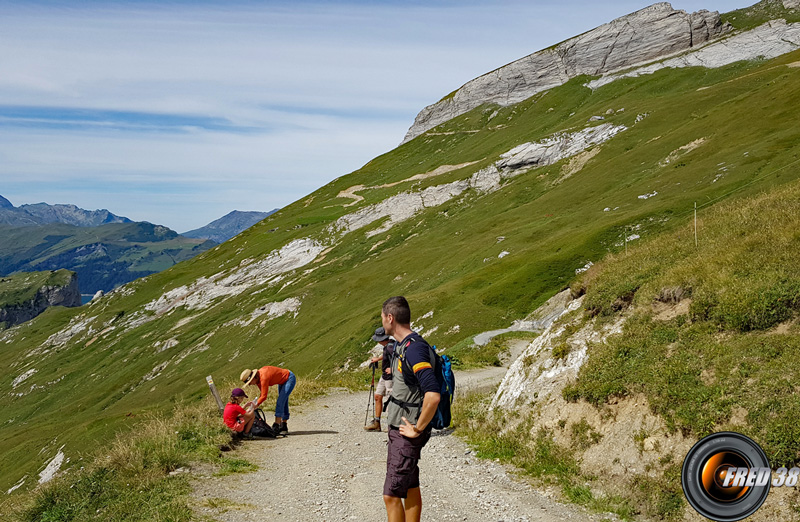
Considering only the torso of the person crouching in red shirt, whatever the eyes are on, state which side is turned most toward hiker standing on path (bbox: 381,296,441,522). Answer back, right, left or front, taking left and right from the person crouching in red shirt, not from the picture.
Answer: right

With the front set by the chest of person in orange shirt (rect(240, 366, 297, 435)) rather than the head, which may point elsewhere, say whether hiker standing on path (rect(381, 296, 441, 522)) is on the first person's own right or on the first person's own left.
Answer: on the first person's own left

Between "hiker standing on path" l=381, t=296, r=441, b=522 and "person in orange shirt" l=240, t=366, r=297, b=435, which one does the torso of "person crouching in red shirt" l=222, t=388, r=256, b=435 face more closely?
the person in orange shirt

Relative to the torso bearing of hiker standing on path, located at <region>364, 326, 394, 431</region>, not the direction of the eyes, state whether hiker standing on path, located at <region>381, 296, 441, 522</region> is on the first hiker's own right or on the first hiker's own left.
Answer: on the first hiker's own left

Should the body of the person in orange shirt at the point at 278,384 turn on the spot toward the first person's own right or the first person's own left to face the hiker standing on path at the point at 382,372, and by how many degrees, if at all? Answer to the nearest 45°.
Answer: approximately 135° to the first person's own left

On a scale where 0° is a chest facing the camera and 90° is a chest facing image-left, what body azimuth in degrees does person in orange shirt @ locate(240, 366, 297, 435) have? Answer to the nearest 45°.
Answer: approximately 90°

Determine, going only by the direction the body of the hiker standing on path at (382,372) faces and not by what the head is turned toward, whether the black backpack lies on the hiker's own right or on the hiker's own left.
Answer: on the hiker's own right

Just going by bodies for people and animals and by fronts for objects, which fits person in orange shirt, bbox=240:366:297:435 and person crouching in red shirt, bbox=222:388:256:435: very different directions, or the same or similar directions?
very different directions

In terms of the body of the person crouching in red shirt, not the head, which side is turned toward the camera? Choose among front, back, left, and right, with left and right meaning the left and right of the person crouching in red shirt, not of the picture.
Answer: right

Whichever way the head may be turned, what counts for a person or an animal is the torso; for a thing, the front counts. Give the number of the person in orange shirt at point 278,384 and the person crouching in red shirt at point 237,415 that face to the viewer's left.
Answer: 1
